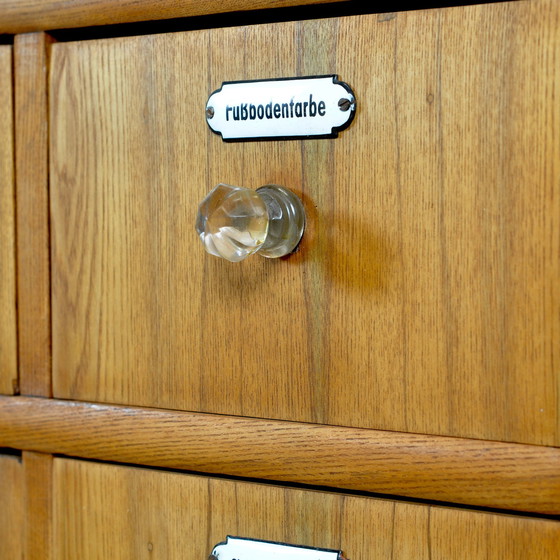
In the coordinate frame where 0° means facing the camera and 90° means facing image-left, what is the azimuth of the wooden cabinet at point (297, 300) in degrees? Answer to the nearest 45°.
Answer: approximately 45°
